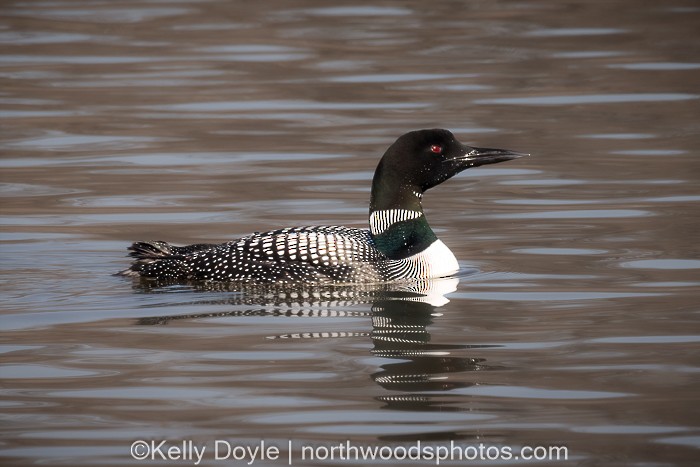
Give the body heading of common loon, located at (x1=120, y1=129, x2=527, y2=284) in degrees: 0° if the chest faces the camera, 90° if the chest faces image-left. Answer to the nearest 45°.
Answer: approximately 270°
